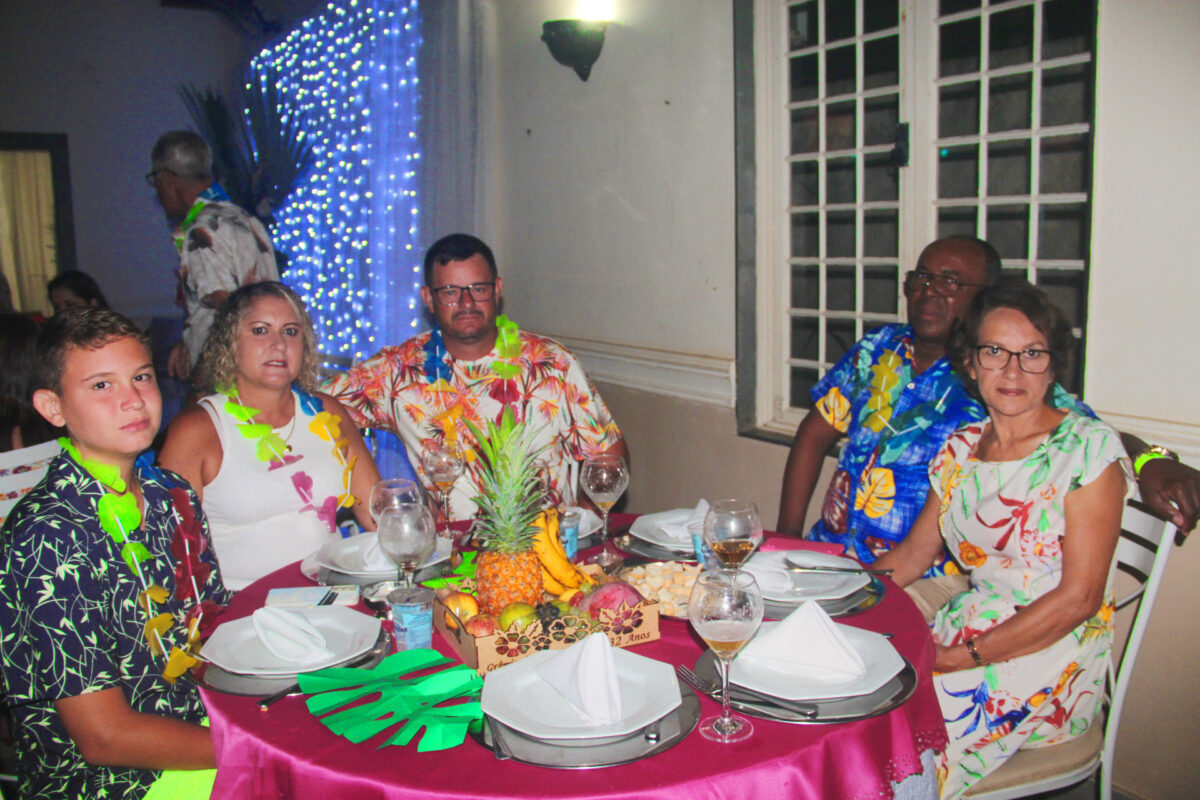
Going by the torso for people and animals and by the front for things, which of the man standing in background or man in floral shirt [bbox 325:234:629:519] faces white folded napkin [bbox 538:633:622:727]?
the man in floral shirt

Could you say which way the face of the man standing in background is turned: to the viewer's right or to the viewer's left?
to the viewer's left

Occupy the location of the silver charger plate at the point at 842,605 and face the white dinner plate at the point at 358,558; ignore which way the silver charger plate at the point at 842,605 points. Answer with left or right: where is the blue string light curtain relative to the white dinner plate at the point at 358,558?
right

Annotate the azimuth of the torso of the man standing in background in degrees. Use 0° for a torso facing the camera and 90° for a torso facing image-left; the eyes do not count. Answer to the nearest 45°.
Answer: approximately 90°

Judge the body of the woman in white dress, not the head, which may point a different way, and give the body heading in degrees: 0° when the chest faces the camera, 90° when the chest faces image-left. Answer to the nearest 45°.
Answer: approximately 315°

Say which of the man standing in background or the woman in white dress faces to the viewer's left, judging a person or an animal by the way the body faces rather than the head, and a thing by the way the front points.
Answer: the man standing in background

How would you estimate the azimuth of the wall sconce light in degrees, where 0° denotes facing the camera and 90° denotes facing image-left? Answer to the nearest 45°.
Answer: approximately 45°
